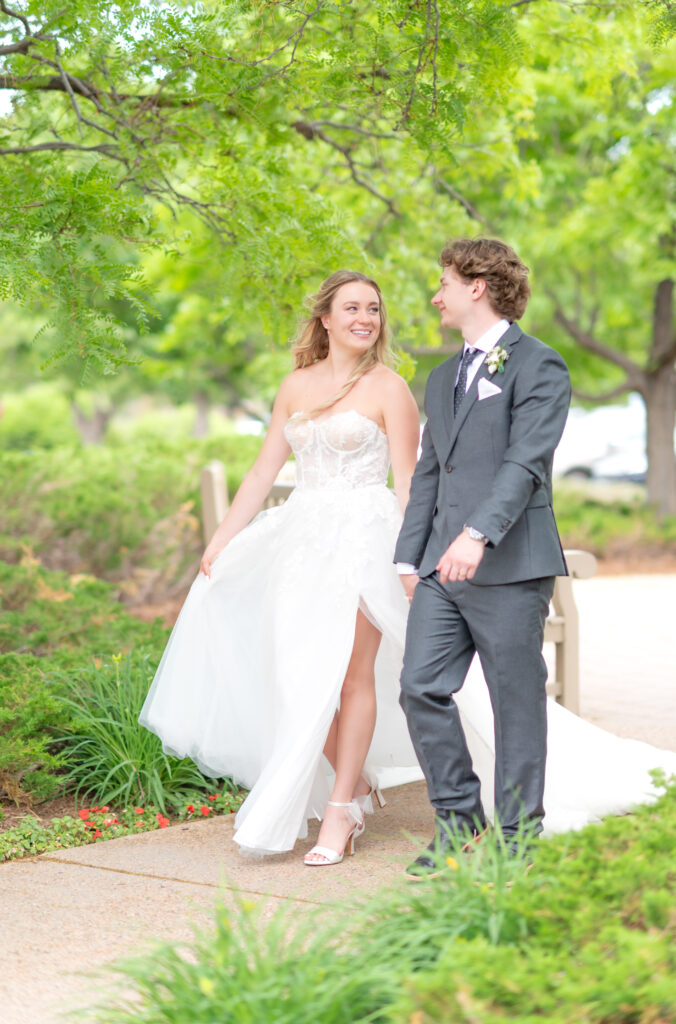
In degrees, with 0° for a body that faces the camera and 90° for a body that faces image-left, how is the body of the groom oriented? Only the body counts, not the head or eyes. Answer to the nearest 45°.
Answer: approximately 45°

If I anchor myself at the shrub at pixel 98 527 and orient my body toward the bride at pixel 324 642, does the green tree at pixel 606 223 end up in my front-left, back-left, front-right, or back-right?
back-left

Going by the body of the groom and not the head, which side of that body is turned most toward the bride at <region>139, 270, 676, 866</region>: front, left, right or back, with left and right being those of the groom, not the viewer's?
right

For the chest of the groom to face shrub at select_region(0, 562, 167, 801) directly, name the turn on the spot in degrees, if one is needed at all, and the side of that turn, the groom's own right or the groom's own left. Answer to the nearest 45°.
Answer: approximately 90° to the groom's own right

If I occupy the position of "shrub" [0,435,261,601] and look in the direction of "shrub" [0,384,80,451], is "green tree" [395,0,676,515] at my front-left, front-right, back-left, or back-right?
front-right

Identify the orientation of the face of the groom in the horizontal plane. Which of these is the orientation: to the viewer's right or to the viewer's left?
to the viewer's left

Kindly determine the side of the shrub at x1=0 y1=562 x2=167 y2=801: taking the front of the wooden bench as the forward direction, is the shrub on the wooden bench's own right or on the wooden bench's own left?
on the wooden bench's own right

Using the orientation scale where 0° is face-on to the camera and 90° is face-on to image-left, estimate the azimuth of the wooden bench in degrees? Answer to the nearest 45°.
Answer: approximately 315°
